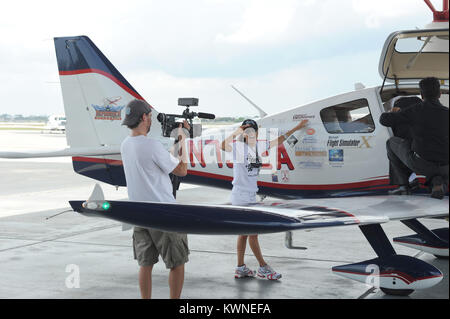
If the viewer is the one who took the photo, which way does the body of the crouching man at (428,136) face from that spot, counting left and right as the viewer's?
facing away from the viewer and to the left of the viewer

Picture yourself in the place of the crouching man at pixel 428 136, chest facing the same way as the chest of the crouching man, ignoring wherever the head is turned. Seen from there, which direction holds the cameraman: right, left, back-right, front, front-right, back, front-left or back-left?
left

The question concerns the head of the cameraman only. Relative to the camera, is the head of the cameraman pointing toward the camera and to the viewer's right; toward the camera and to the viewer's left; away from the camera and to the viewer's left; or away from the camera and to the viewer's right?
away from the camera and to the viewer's right

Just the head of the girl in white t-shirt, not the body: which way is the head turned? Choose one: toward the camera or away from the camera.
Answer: toward the camera

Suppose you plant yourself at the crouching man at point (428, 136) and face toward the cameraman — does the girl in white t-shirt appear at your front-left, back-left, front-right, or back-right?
front-right

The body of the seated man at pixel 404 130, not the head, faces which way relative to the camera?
to the viewer's left

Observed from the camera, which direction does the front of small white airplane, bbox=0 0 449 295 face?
facing the viewer and to the right of the viewer

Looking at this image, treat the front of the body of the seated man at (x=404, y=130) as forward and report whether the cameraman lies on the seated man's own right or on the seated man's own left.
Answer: on the seated man's own left

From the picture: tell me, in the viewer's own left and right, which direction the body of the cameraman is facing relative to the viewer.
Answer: facing away from the viewer and to the right of the viewer

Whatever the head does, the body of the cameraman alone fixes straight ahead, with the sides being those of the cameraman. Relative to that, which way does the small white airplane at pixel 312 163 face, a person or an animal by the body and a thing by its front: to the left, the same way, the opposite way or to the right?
to the right
